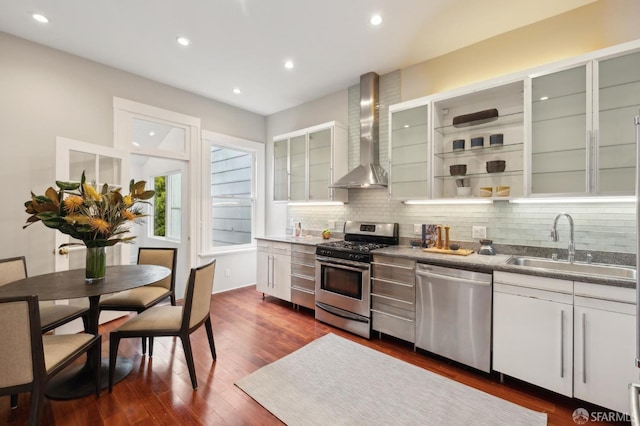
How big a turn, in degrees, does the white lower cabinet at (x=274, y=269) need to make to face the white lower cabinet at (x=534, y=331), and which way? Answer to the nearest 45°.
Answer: approximately 90° to its left

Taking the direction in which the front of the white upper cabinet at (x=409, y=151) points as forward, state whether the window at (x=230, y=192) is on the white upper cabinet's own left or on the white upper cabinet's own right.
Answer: on the white upper cabinet's own right

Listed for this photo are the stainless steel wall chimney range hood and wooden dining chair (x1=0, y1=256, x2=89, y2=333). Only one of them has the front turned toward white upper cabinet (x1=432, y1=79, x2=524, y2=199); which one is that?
the wooden dining chair

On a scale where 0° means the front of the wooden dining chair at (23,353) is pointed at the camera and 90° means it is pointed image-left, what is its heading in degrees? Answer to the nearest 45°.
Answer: approximately 225°
